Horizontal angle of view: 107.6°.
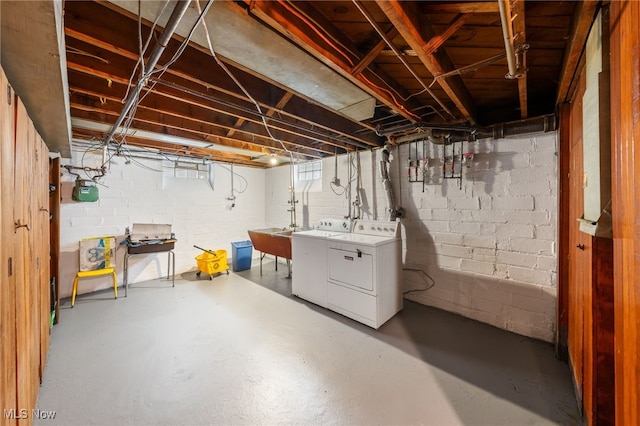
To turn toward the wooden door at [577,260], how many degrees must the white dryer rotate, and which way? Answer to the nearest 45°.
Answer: approximately 90° to its left

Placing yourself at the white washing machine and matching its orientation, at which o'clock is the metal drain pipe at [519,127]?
The metal drain pipe is roughly at 8 o'clock from the white washing machine.

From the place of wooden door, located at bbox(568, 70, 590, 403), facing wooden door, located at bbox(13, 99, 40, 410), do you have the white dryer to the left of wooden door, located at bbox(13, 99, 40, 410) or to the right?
right

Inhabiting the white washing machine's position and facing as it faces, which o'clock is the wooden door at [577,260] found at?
The wooden door is roughly at 9 o'clock from the white washing machine.

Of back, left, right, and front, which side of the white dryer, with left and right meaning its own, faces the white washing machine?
right

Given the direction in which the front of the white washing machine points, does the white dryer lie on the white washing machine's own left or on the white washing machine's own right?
on the white washing machine's own left

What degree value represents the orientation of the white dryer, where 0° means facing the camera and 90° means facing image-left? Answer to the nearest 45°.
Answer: approximately 45°
